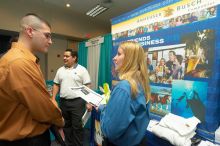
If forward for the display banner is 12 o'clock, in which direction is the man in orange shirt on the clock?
The man in orange shirt is roughly at 12 o'clock from the display banner.

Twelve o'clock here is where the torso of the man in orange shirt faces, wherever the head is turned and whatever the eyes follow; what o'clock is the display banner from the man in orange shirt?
The display banner is roughly at 12 o'clock from the man in orange shirt.

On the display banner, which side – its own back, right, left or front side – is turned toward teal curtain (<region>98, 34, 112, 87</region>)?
right

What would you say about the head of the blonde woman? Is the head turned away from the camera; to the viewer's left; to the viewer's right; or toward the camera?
to the viewer's left

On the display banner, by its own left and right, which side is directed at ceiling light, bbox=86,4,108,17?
right

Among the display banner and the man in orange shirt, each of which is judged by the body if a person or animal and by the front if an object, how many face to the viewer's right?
1

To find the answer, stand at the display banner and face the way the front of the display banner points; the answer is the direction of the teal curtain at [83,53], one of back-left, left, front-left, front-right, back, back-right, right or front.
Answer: right

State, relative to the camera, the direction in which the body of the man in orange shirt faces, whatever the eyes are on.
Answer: to the viewer's right

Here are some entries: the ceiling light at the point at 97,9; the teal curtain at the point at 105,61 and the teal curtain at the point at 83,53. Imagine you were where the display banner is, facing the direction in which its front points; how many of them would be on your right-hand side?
3

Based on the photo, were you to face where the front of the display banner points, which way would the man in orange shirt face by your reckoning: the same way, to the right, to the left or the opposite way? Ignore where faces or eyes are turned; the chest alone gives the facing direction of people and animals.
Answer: the opposite way

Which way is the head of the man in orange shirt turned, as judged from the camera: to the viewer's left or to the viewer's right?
to the viewer's right
